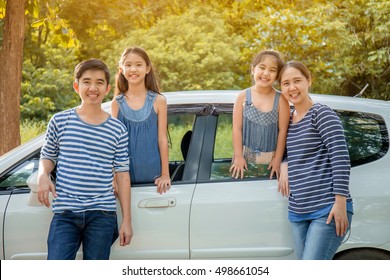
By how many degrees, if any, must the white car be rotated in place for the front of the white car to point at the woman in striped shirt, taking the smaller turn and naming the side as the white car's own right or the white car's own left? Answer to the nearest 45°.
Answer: approximately 135° to the white car's own left

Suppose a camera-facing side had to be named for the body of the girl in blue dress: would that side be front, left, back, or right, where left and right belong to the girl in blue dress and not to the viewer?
front

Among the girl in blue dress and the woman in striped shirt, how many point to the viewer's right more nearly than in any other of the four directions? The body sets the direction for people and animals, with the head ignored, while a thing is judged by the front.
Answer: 0

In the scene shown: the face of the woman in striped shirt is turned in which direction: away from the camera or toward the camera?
toward the camera

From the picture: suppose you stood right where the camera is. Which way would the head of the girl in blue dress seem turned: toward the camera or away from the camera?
toward the camera

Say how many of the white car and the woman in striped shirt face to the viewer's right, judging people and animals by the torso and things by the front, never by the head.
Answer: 0

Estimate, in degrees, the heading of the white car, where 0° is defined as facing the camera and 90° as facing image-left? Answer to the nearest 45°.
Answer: approximately 90°

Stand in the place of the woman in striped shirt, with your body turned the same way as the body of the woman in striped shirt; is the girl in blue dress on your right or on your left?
on your right

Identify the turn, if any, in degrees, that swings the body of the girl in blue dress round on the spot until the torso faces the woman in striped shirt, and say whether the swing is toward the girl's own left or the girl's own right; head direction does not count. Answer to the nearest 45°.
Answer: approximately 45° to the girl's own left
